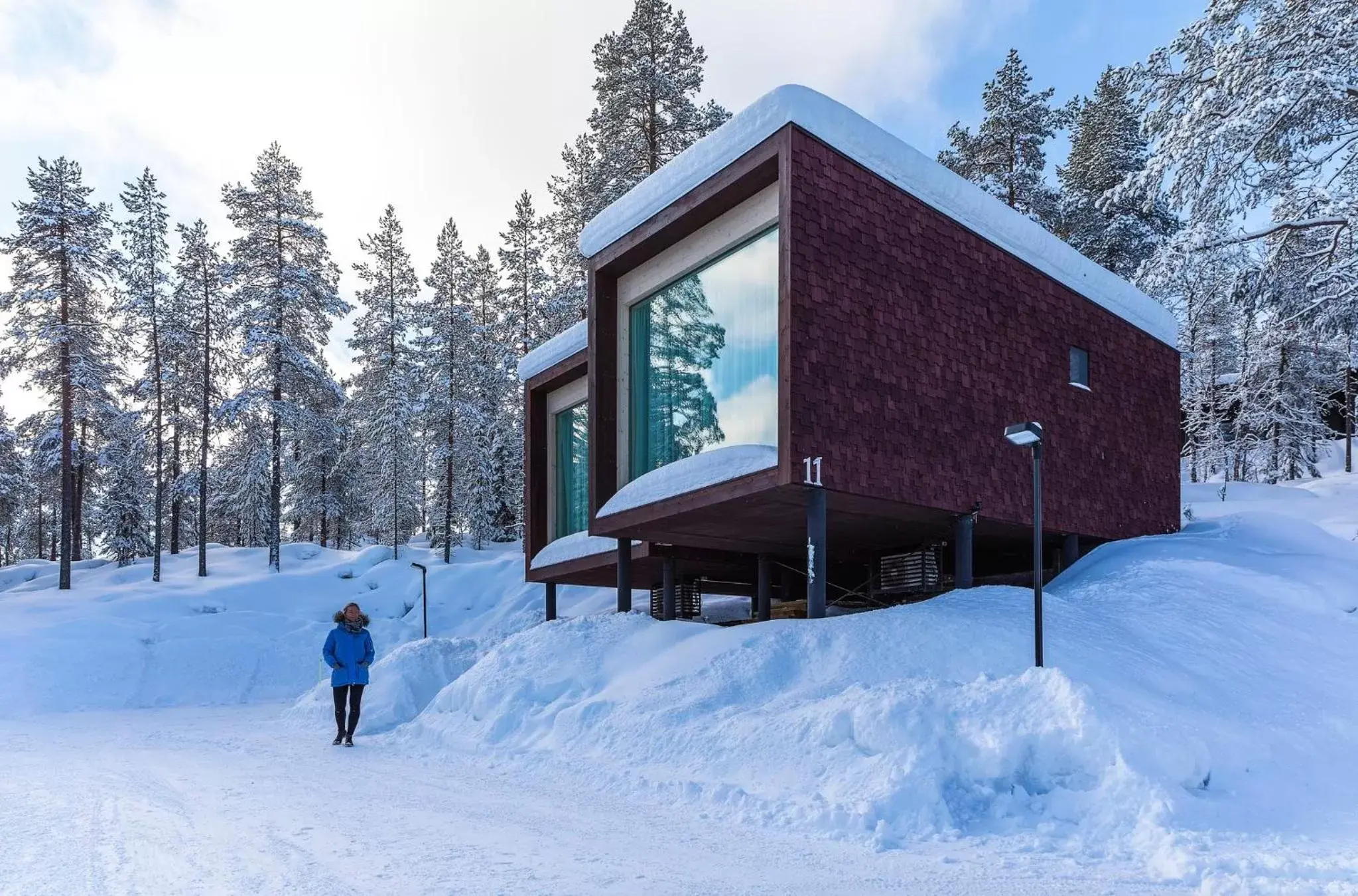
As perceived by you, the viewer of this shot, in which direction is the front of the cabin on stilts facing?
facing the viewer and to the left of the viewer

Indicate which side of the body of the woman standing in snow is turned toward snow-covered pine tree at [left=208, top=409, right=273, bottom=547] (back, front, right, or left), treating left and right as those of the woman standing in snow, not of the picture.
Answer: back

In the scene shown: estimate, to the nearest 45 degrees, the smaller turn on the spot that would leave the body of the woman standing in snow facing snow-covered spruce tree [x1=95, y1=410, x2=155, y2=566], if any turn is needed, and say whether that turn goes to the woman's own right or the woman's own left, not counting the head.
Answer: approximately 180°

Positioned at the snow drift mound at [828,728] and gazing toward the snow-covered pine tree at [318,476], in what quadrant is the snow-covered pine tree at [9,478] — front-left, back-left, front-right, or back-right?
front-left

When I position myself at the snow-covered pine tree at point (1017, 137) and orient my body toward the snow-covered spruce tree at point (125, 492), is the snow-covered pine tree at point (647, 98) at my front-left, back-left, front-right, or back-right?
front-left

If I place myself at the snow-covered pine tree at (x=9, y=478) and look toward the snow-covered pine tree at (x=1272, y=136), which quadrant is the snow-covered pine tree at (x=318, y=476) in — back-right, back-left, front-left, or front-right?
front-left

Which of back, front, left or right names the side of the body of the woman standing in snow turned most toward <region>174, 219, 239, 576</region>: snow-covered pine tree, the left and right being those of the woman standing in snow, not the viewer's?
back

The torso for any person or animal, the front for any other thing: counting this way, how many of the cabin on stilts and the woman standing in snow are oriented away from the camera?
0

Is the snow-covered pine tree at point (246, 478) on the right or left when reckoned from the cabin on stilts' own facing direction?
on its right

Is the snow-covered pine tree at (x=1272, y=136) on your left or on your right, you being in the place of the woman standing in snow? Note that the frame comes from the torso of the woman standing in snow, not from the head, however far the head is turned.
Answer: on your left

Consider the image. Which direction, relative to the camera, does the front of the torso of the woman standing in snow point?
toward the camera

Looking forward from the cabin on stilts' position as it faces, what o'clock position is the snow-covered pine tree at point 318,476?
The snow-covered pine tree is roughly at 3 o'clock from the cabin on stilts.

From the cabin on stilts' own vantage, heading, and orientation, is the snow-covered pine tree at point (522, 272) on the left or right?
on its right
